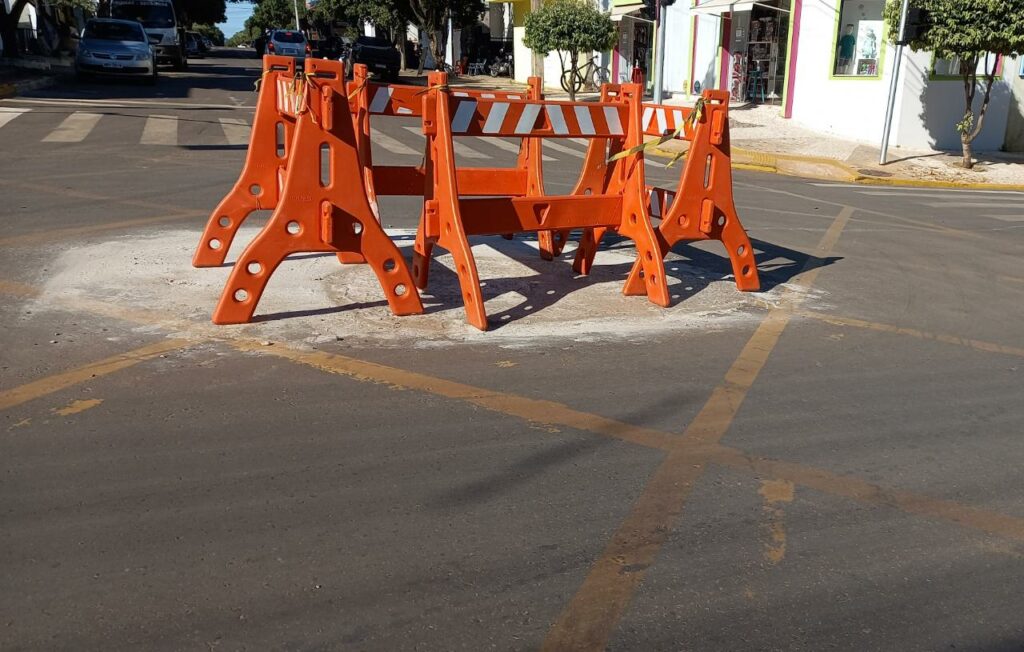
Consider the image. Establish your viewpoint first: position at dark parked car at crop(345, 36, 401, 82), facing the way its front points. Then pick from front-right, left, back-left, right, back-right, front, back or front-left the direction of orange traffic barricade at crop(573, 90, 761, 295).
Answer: back

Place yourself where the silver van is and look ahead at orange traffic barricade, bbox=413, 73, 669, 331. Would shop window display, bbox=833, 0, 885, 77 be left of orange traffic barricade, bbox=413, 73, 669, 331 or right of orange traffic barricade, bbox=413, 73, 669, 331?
left

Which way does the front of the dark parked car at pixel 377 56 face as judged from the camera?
facing away from the viewer

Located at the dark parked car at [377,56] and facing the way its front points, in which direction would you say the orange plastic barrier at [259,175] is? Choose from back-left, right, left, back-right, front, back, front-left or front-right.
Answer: back

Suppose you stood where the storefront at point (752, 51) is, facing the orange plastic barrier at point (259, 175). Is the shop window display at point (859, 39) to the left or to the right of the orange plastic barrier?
left

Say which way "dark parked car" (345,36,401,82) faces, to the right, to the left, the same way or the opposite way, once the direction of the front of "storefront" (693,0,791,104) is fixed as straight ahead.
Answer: to the right

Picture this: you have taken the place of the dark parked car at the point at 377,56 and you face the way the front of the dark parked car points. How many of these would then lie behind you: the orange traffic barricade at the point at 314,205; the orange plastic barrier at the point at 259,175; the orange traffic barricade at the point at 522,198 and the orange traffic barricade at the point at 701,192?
4

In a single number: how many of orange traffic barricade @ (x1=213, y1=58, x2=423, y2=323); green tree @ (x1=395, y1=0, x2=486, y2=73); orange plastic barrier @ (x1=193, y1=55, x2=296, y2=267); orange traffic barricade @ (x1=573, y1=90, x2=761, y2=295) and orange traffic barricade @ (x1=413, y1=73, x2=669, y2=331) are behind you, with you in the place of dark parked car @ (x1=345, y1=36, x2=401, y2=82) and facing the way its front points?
4

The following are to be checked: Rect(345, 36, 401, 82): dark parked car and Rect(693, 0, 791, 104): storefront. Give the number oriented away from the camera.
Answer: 1

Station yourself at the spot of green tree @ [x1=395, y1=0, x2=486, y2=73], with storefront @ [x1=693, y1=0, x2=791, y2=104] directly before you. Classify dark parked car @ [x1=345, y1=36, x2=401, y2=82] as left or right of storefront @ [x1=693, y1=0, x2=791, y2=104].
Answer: right

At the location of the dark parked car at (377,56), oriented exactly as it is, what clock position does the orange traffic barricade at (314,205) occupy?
The orange traffic barricade is roughly at 6 o'clock from the dark parked car.

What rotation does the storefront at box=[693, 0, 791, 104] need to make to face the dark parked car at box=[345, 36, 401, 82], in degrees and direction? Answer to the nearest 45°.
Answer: approximately 45° to its right

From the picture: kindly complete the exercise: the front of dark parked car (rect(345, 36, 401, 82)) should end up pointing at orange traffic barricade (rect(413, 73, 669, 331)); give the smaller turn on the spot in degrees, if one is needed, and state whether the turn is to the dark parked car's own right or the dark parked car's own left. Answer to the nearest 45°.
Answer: approximately 180°

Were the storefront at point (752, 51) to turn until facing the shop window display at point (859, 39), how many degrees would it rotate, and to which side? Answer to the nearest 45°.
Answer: approximately 90° to its left

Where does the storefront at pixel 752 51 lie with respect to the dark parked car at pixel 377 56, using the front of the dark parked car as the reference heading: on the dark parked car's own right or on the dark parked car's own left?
on the dark parked car's own right
